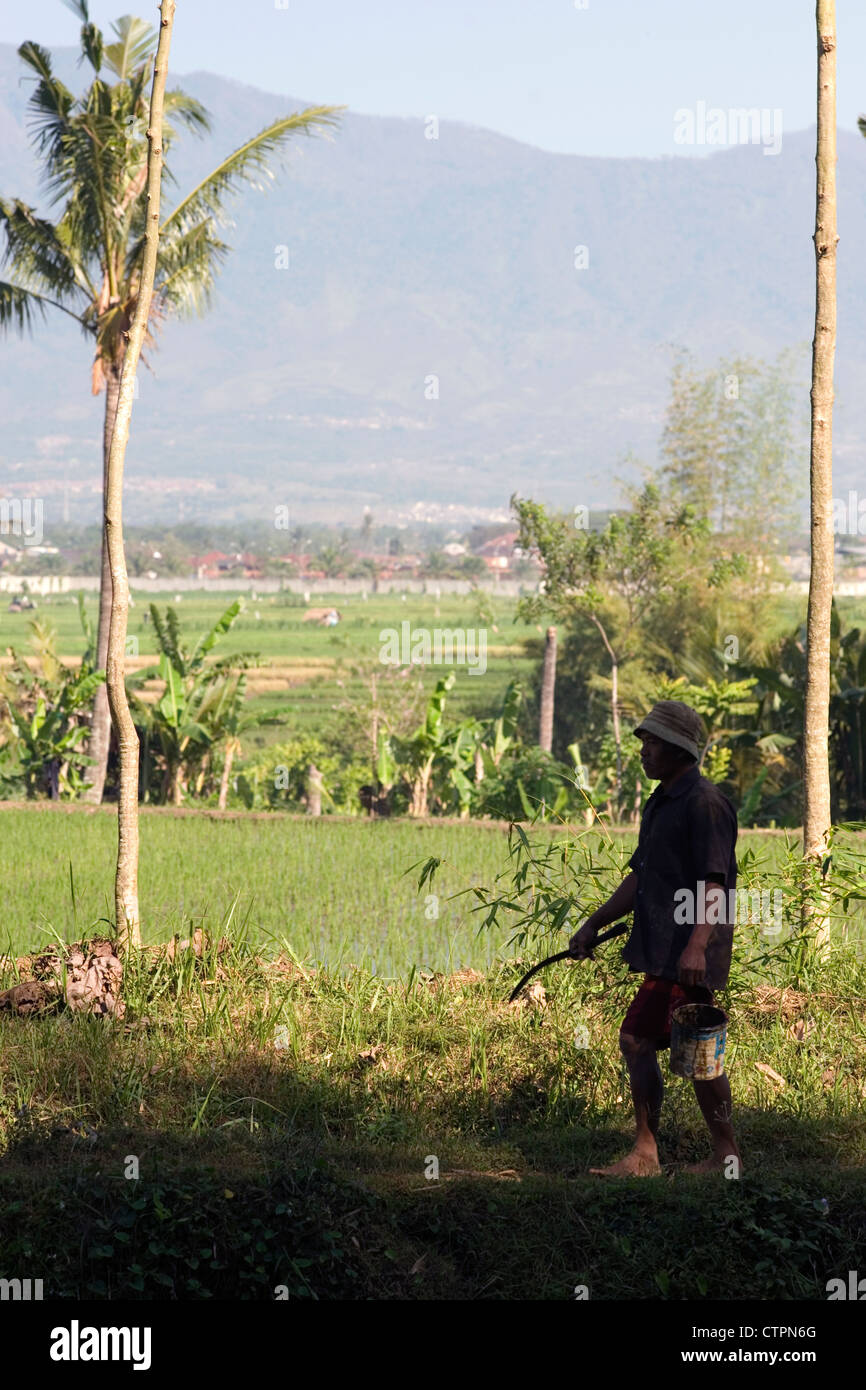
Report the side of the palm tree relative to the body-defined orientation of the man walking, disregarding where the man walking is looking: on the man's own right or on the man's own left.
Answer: on the man's own right

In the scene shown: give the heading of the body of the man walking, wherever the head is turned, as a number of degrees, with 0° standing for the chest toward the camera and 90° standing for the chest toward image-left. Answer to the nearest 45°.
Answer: approximately 90°

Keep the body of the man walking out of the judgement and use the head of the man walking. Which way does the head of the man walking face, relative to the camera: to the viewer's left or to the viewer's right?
to the viewer's left

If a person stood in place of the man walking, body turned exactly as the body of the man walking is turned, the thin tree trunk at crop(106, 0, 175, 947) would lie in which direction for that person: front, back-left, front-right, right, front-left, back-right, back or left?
front-right

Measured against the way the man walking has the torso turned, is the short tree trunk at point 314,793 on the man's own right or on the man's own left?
on the man's own right

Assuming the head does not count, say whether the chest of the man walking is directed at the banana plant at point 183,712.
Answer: no

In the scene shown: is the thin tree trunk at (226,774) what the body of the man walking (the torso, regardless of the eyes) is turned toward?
no

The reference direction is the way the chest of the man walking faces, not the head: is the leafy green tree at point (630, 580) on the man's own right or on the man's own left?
on the man's own right

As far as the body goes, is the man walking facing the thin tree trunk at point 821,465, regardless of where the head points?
no

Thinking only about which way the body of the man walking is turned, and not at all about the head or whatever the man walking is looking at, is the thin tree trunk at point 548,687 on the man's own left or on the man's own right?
on the man's own right

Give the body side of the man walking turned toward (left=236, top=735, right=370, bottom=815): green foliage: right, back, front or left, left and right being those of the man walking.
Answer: right
